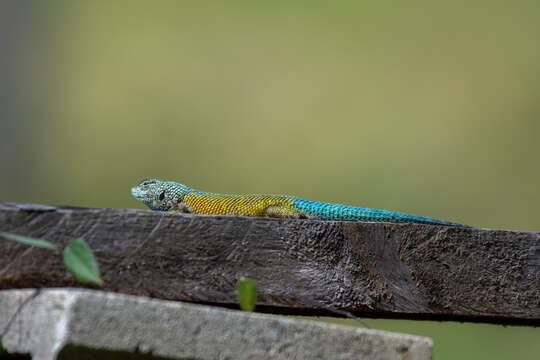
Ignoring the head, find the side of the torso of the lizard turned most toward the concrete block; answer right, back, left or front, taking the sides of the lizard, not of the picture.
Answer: left

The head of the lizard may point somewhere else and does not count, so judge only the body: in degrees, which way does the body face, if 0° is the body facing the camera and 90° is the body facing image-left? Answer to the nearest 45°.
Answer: approximately 90°

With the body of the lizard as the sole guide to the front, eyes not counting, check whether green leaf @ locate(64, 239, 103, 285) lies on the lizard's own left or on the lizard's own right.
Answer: on the lizard's own left

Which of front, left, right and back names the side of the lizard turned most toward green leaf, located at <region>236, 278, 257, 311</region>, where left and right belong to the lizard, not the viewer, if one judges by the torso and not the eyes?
left
